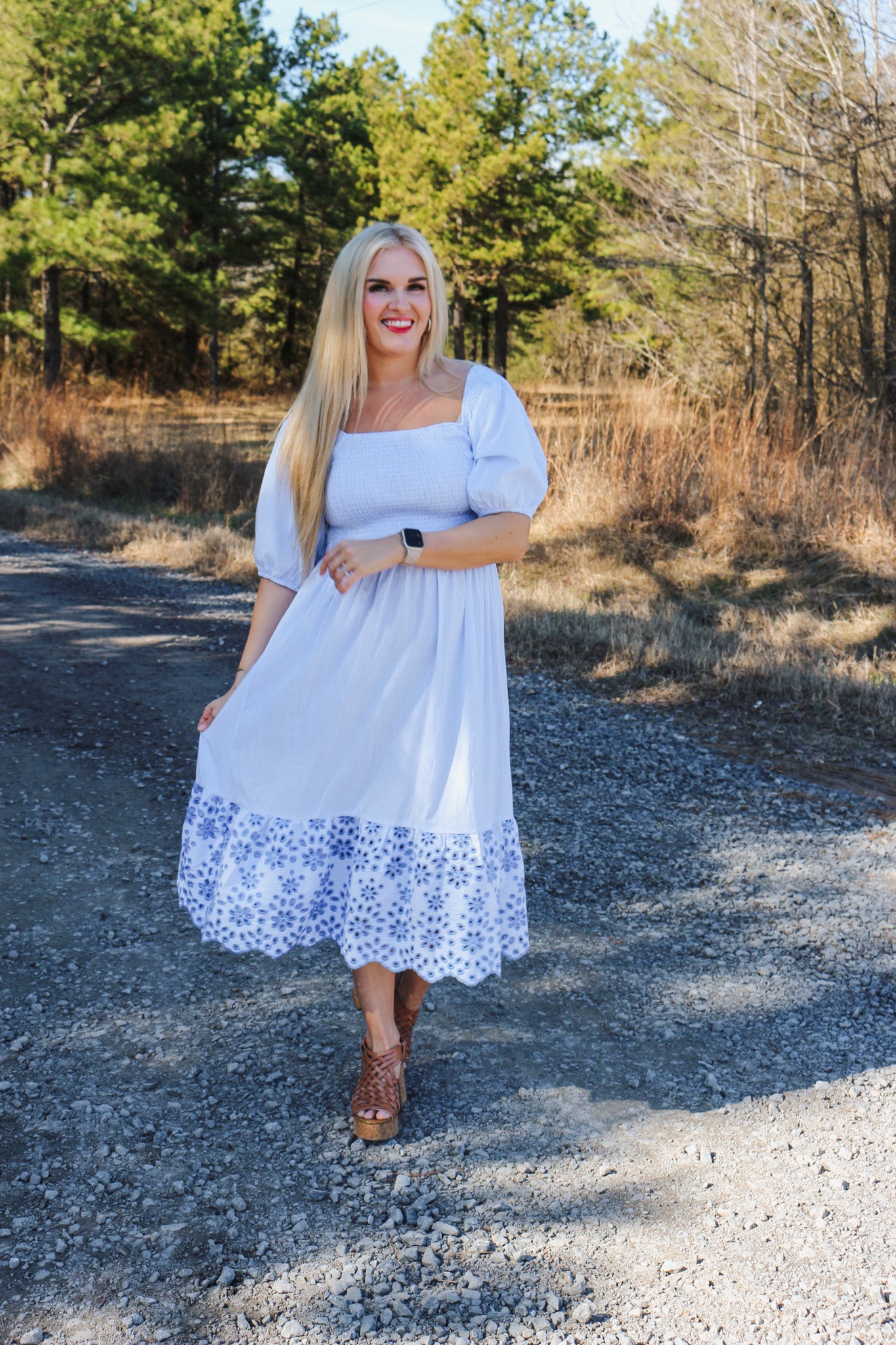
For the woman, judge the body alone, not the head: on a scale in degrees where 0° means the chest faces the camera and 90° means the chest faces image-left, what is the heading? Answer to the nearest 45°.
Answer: approximately 0°
